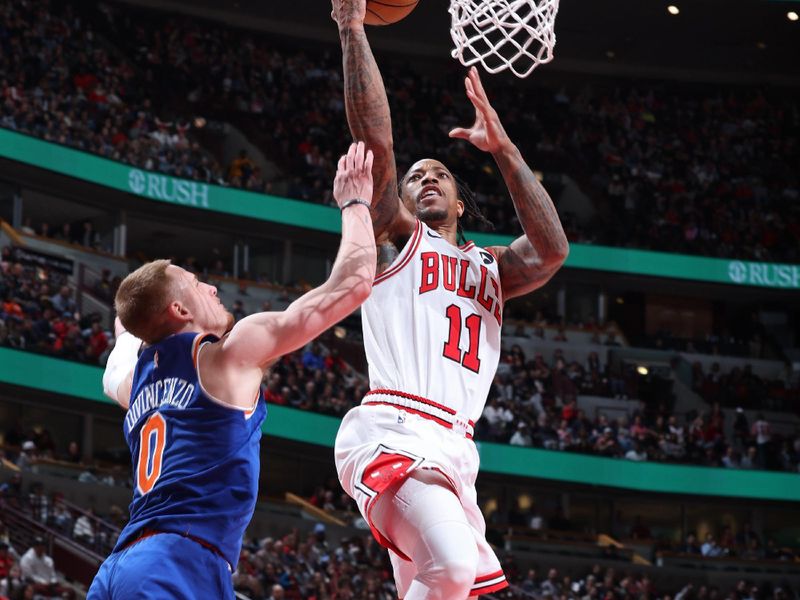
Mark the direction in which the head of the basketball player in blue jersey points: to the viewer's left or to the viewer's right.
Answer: to the viewer's right

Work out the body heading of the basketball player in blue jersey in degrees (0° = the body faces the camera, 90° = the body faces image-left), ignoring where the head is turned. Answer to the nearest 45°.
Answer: approximately 225°

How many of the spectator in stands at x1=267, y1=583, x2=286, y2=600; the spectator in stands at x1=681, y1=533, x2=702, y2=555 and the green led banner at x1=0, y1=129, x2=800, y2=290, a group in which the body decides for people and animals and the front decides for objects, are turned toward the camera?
3

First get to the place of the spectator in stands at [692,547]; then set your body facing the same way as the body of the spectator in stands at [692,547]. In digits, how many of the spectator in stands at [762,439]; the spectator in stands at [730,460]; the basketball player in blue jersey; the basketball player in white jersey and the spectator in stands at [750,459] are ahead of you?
2

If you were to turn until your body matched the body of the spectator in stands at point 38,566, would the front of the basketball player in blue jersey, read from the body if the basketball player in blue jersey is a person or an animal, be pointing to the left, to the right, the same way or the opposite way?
to the left

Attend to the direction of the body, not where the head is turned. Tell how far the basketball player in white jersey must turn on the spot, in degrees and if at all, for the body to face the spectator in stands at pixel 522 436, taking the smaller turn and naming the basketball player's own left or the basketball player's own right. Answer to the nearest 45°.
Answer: approximately 135° to the basketball player's own left

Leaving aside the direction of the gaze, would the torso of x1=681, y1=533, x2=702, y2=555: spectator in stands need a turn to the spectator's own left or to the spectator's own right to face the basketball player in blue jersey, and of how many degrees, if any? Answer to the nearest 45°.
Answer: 0° — they already face them

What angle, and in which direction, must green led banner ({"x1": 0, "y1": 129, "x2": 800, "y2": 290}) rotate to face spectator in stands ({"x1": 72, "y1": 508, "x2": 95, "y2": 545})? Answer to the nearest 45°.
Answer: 0° — it already faces them
